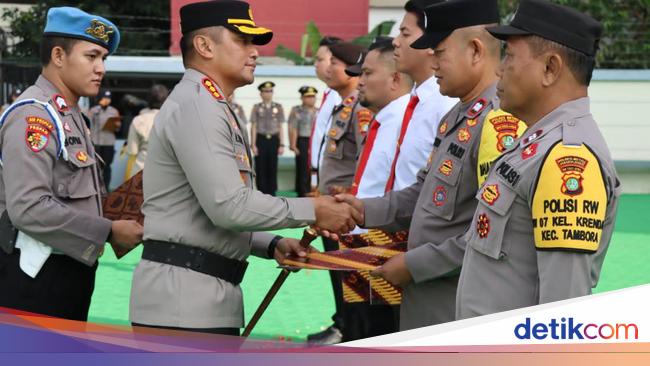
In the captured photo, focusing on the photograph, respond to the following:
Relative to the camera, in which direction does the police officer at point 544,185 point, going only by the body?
to the viewer's left

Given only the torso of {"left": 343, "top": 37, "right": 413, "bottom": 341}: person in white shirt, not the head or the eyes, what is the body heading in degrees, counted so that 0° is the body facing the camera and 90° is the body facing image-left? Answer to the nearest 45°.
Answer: approximately 90°

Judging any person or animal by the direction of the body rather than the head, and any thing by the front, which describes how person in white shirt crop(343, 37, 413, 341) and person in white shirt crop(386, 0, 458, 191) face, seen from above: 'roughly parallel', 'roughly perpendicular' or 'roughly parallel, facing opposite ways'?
roughly parallel

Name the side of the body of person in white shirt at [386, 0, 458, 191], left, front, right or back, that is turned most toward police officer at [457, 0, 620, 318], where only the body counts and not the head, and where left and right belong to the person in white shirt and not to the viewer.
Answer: left

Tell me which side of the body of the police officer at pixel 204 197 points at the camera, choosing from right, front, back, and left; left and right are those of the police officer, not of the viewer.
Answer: right

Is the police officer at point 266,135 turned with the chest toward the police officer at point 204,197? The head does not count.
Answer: yes

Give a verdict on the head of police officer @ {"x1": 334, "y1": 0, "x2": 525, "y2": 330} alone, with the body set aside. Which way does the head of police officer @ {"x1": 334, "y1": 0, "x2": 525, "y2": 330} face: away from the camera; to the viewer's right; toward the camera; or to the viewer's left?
to the viewer's left

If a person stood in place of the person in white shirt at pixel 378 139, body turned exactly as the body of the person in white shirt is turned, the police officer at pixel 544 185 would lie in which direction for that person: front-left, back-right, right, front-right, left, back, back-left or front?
left

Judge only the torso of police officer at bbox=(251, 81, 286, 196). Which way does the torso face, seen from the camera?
toward the camera

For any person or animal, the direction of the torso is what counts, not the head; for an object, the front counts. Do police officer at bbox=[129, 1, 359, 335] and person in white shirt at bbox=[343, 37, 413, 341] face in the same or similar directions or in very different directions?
very different directions

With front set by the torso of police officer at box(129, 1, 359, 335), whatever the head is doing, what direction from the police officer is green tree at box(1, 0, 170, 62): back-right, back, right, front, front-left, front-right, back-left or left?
left

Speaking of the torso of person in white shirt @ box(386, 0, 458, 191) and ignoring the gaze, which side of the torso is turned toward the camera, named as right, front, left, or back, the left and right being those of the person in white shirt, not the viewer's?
left

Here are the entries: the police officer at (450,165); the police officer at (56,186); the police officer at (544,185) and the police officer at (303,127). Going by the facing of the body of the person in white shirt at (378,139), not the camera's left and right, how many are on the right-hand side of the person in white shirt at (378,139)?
1

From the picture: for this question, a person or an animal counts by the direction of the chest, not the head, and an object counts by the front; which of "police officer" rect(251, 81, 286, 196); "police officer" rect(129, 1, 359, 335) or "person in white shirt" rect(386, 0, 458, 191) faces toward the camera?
"police officer" rect(251, 81, 286, 196)

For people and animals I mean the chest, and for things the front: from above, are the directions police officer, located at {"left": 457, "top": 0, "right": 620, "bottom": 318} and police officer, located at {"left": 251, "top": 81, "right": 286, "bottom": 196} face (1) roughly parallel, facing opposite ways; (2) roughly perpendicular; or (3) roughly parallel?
roughly perpendicular

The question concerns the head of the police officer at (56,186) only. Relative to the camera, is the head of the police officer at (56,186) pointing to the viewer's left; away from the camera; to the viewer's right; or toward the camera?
to the viewer's right

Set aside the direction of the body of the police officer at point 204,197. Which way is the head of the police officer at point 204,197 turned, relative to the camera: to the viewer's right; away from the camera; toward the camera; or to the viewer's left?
to the viewer's right
